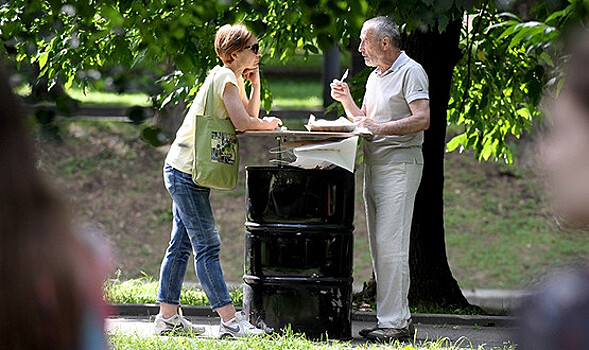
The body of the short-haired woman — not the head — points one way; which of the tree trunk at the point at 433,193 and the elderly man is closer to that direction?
the elderly man

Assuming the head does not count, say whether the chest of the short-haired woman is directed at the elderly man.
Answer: yes

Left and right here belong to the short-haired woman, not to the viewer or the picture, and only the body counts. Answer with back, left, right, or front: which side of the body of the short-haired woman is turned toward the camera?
right

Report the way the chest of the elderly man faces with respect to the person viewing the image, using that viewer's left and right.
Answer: facing to the left of the viewer

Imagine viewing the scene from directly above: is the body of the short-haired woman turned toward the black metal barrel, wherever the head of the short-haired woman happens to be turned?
yes

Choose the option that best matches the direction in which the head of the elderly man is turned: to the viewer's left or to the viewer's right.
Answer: to the viewer's left
